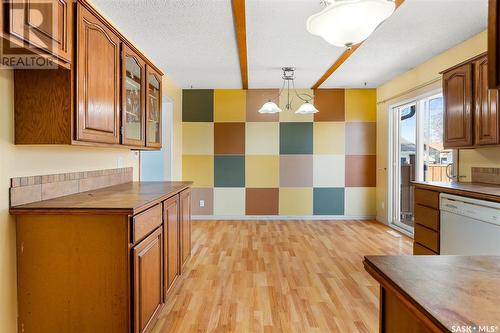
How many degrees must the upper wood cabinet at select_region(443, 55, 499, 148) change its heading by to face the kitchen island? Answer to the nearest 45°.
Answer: approximately 45° to its left

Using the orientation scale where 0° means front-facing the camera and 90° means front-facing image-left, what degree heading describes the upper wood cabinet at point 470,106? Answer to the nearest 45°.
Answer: approximately 45°

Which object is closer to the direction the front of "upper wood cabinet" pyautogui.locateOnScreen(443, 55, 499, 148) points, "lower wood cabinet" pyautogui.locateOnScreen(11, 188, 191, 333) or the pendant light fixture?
the lower wood cabinet

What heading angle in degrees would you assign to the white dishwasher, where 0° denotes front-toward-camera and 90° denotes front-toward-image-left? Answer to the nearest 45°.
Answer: approximately 45°
